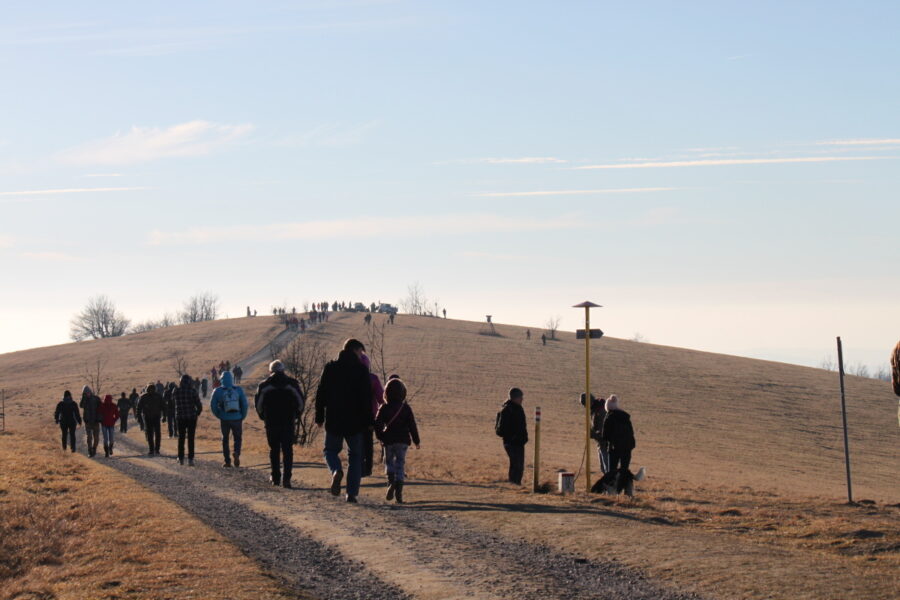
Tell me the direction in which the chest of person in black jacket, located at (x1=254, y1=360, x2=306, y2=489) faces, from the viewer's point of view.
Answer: away from the camera

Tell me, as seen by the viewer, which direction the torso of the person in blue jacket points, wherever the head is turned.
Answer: away from the camera

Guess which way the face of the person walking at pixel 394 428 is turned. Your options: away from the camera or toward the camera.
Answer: away from the camera

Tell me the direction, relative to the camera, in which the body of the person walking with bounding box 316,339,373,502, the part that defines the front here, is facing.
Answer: away from the camera

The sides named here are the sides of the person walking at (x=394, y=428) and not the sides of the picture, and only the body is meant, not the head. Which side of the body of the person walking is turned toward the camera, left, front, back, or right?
back

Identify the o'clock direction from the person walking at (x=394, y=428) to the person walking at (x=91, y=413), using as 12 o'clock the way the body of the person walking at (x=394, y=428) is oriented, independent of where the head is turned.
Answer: the person walking at (x=91, y=413) is roughly at 11 o'clock from the person walking at (x=394, y=428).
